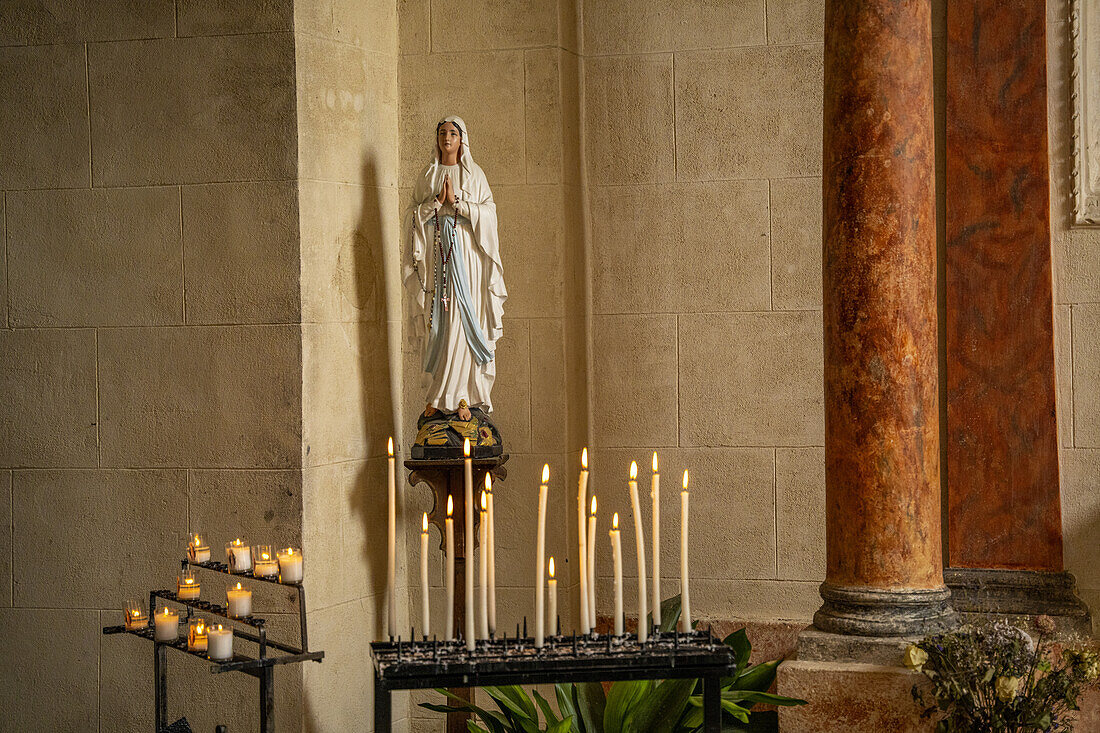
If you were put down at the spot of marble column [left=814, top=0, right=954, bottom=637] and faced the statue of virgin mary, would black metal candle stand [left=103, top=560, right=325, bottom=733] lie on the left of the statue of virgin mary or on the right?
left

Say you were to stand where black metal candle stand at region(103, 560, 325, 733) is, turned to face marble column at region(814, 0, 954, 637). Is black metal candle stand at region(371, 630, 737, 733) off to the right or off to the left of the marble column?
right

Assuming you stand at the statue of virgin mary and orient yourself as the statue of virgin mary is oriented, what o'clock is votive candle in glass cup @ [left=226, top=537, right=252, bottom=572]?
The votive candle in glass cup is roughly at 1 o'clock from the statue of virgin mary.

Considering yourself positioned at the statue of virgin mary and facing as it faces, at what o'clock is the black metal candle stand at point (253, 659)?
The black metal candle stand is roughly at 1 o'clock from the statue of virgin mary.

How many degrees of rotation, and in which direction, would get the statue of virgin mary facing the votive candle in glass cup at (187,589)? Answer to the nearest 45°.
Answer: approximately 45° to its right

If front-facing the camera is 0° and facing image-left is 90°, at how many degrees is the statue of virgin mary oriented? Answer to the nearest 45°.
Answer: approximately 0°
